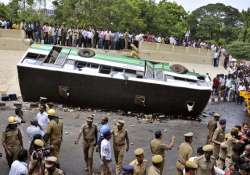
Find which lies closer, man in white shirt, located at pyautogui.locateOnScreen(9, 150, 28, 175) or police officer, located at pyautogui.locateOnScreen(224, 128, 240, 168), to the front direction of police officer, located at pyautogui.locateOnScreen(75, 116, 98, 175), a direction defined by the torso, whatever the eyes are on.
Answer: the man in white shirt
